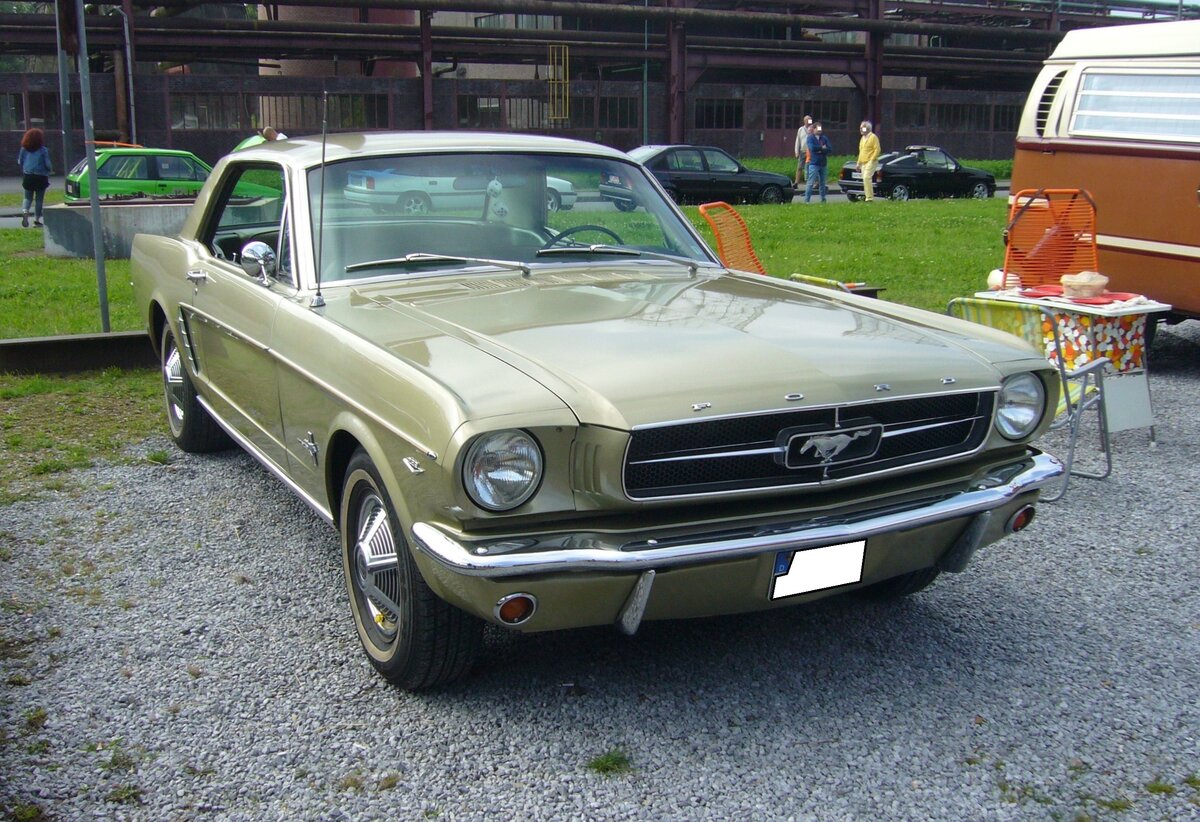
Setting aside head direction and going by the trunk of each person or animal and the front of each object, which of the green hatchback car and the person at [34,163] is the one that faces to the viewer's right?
the green hatchback car

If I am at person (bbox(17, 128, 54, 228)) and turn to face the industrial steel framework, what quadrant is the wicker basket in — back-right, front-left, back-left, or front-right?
back-right

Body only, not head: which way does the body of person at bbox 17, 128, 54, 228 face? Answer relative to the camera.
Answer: away from the camera

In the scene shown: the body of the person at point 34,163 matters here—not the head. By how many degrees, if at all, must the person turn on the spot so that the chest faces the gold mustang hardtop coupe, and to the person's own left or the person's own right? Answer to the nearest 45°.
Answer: approximately 180°

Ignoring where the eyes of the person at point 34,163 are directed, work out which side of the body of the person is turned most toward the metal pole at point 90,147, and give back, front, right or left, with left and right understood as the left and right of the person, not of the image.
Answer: back

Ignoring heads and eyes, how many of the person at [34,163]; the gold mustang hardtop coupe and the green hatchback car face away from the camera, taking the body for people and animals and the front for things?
1

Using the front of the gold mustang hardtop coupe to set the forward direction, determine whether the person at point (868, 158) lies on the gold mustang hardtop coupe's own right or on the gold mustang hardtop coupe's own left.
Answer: on the gold mustang hardtop coupe's own left

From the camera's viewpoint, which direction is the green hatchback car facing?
to the viewer's right

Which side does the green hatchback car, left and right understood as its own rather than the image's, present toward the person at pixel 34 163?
back

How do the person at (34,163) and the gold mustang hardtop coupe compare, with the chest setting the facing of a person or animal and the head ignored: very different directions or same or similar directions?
very different directions

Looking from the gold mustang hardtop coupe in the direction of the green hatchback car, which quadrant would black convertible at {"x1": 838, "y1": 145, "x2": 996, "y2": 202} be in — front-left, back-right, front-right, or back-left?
front-right

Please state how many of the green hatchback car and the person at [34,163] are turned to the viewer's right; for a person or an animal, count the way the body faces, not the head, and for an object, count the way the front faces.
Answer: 1

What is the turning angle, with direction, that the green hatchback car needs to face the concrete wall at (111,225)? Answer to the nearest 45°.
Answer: approximately 90° to its right

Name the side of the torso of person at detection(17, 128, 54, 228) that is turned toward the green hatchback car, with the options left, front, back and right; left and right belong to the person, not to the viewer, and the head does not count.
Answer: right

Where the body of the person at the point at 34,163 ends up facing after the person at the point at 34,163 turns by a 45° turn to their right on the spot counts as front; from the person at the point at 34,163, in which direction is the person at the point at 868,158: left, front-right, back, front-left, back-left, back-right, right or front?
front-right

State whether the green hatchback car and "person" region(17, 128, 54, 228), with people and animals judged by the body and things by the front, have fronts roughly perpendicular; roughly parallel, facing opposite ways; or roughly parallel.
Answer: roughly perpendicular
